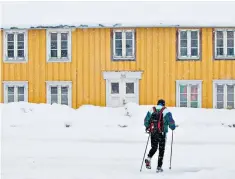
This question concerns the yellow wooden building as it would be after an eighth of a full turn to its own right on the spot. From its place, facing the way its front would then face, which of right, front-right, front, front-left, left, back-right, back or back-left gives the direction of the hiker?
front-left

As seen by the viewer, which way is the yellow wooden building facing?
toward the camera
